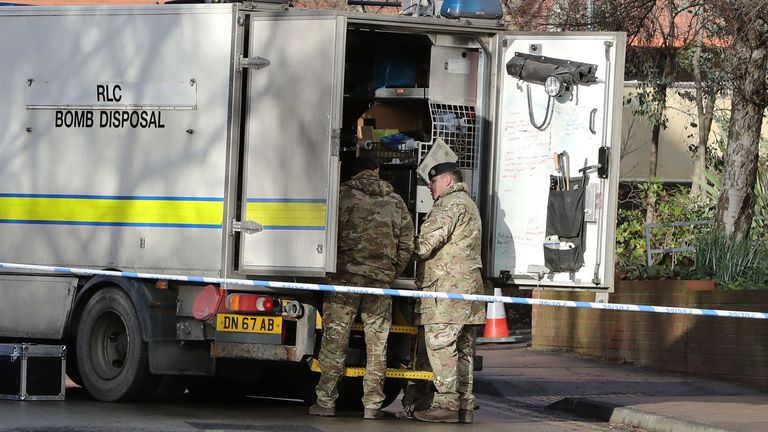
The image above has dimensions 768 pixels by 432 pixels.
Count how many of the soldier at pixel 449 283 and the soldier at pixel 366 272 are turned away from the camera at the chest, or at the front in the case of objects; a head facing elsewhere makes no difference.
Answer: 1

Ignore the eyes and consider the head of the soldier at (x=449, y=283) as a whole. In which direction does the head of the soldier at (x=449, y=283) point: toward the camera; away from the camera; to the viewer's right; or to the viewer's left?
to the viewer's left

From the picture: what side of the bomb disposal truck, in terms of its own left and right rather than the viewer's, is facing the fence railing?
right

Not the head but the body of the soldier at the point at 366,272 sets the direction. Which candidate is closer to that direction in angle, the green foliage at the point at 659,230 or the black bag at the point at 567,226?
the green foliage

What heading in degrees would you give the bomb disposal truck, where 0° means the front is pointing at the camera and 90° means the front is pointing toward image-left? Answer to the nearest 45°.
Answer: approximately 135°

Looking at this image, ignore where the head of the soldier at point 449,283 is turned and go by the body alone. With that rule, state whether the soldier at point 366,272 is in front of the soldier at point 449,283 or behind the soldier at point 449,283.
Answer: in front

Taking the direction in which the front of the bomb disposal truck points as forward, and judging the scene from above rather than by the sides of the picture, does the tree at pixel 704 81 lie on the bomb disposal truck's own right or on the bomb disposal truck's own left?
on the bomb disposal truck's own right

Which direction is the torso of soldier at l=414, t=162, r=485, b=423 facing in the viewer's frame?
to the viewer's left

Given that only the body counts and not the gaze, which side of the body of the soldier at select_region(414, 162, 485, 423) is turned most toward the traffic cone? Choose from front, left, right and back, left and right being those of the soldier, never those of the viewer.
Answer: right

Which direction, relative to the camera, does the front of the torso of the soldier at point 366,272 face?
away from the camera
